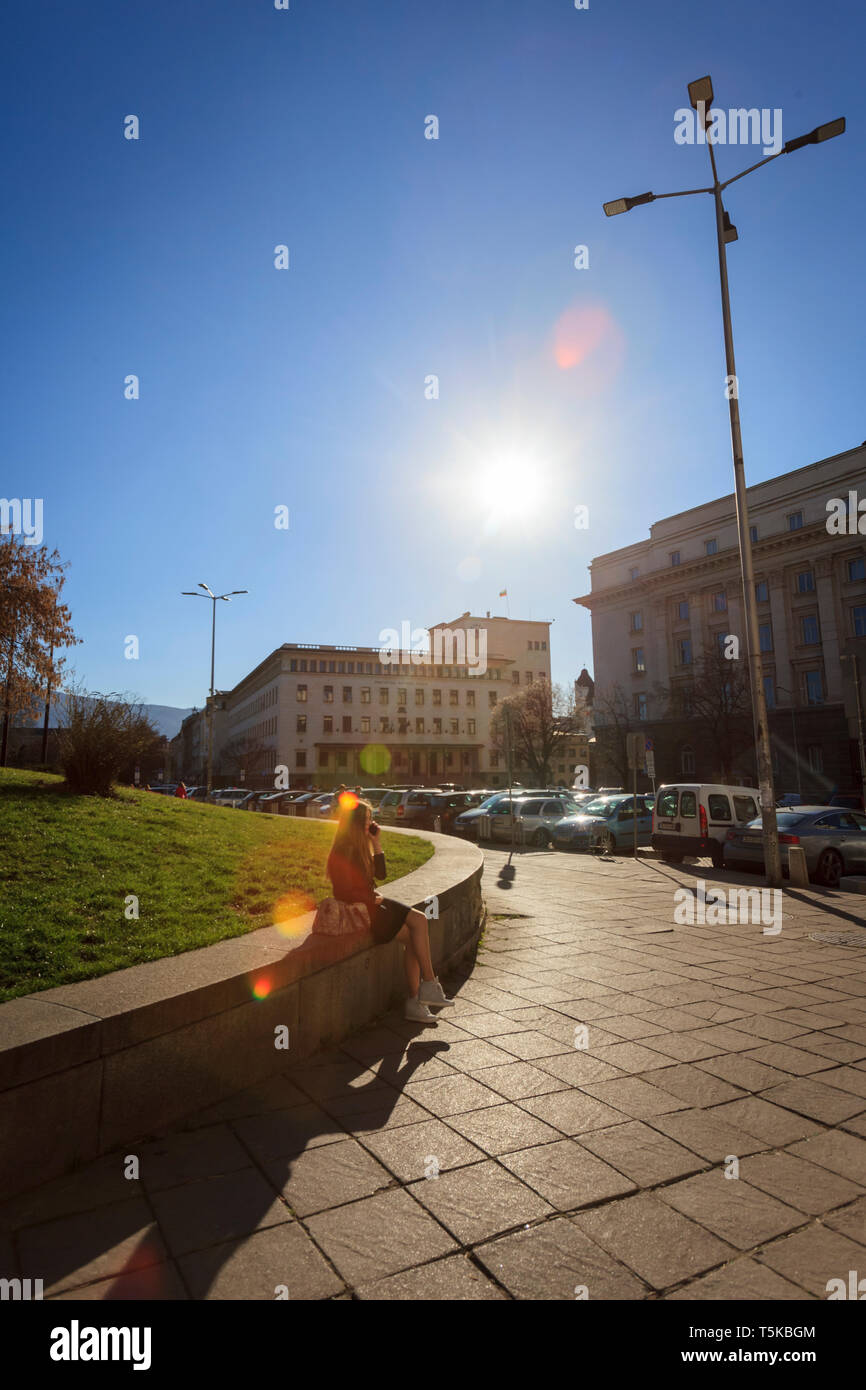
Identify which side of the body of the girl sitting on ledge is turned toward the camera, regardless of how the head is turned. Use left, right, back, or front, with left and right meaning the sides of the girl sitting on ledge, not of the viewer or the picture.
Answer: right

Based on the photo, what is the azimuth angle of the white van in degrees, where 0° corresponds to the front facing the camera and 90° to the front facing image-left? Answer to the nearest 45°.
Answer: approximately 225°

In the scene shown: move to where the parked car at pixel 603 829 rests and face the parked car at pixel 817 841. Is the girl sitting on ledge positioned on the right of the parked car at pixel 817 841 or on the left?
right

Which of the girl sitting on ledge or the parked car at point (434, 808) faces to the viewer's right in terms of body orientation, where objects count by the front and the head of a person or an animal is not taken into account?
the girl sitting on ledge

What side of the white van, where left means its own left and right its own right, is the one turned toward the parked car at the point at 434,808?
left

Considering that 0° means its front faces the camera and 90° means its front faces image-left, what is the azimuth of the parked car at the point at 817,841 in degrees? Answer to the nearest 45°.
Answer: approximately 225°
